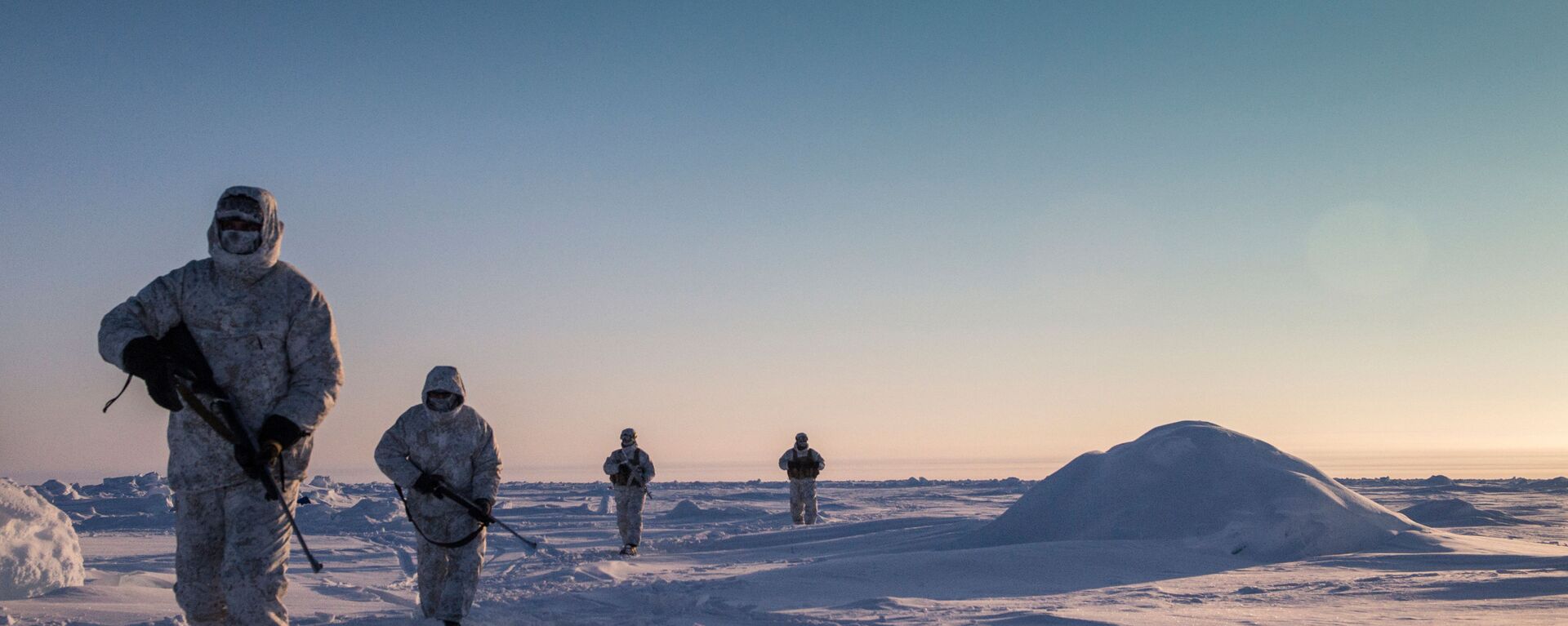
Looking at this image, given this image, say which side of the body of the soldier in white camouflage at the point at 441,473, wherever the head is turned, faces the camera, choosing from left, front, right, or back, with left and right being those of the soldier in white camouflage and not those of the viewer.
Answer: front

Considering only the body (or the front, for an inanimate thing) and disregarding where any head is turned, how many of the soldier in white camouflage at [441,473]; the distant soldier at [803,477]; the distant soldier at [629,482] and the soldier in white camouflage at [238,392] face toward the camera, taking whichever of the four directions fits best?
4

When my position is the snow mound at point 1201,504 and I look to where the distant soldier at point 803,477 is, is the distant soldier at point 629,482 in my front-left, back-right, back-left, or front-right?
front-left

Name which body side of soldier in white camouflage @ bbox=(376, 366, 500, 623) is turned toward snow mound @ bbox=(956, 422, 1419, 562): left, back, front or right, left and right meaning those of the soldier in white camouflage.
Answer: left

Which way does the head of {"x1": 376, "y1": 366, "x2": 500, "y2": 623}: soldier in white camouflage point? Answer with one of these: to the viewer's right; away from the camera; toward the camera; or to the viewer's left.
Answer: toward the camera

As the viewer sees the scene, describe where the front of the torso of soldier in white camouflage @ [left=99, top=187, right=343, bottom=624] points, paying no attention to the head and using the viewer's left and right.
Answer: facing the viewer

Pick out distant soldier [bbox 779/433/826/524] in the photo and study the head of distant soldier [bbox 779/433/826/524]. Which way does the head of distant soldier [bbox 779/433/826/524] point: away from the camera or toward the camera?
toward the camera

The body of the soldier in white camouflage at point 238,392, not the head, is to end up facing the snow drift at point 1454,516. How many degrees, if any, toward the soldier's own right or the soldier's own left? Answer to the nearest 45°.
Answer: approximately 90° to the soldier's own left

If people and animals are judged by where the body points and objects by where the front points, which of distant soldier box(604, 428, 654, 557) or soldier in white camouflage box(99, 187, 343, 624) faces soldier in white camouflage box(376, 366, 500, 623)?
the distant soldier

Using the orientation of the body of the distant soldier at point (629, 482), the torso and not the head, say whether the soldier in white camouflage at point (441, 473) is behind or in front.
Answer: in front

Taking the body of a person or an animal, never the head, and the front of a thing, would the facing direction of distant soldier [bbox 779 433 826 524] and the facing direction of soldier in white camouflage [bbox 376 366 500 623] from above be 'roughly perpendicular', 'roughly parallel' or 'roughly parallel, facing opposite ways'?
roughly parallel

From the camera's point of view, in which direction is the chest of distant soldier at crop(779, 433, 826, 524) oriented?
toward the camera

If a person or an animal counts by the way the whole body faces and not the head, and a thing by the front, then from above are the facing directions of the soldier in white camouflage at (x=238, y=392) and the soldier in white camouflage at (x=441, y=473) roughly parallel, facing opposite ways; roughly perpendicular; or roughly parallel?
roughly parallel

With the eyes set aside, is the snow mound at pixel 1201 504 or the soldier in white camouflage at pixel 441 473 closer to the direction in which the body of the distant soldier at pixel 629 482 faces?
the soldier in white camouflage

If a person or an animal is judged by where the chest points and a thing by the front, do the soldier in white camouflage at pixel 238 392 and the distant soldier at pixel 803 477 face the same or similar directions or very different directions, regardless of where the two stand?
same or similar directions

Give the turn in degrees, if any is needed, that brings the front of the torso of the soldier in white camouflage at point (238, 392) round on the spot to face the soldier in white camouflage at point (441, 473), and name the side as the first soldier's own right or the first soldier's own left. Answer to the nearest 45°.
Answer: approximately 135° to the first soldier's own left
